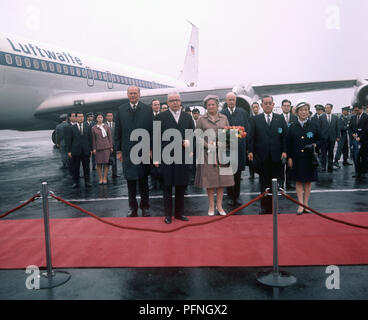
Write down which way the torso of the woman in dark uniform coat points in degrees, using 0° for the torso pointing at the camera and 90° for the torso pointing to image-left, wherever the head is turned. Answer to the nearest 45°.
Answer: approximately 0°

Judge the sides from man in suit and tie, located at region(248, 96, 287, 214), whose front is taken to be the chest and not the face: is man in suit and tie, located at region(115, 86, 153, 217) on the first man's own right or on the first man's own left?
on the first man's own right

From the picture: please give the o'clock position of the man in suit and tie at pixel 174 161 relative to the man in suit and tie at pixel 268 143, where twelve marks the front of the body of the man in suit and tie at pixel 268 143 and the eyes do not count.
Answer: the man in suit and tie at pixel 174 161 is roughly at 2 o'clock from the man in suit and tie at pixel 268 143.

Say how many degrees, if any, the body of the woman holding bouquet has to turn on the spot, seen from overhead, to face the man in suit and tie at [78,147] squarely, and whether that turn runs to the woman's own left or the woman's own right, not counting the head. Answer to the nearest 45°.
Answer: approximately 135° to the woman's own right

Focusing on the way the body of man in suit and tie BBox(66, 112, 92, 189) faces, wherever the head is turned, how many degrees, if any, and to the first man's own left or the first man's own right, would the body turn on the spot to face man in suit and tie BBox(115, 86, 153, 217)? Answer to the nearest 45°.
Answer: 0° — they already face them

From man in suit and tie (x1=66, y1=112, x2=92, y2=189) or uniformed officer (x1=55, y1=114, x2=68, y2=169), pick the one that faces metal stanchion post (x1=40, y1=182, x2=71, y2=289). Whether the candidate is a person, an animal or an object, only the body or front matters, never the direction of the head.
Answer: the man in suit and tie

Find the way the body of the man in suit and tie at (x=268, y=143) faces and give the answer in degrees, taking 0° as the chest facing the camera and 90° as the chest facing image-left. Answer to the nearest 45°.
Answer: approximately 0°

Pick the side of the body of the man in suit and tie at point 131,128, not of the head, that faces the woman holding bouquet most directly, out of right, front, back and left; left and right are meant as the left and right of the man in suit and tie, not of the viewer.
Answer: left
